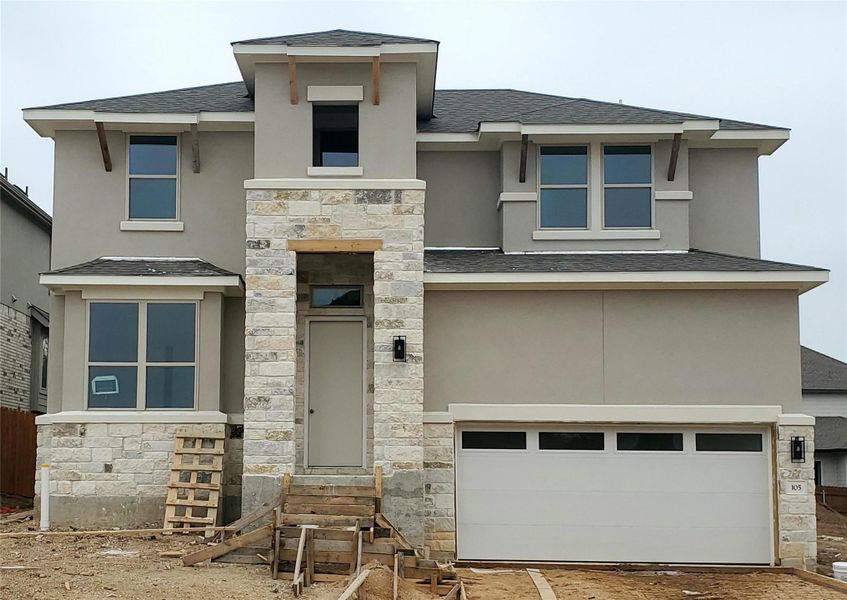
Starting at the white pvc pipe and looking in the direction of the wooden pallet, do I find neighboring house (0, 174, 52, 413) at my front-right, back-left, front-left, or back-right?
back-left

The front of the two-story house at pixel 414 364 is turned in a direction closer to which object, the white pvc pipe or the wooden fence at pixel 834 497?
the white pvc pipe

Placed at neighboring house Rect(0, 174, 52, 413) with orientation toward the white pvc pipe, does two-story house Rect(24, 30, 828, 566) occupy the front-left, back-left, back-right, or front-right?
front-left

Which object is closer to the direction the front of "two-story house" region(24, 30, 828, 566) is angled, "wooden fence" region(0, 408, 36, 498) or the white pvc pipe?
the white pvc pipe

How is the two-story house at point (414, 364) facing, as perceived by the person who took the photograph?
facing the viewer

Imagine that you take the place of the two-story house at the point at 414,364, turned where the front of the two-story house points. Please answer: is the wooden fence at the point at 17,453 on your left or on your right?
on your right

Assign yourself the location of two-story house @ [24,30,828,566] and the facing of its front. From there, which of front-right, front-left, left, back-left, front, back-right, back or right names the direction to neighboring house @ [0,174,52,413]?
back-right

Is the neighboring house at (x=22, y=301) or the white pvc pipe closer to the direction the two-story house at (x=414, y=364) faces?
the white pvc pipe

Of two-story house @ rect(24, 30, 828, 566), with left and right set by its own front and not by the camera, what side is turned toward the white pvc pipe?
right

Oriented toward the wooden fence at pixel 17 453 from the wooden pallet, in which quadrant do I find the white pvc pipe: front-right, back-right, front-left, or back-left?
front-left

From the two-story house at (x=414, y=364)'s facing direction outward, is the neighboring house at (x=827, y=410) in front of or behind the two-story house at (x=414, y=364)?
behind
